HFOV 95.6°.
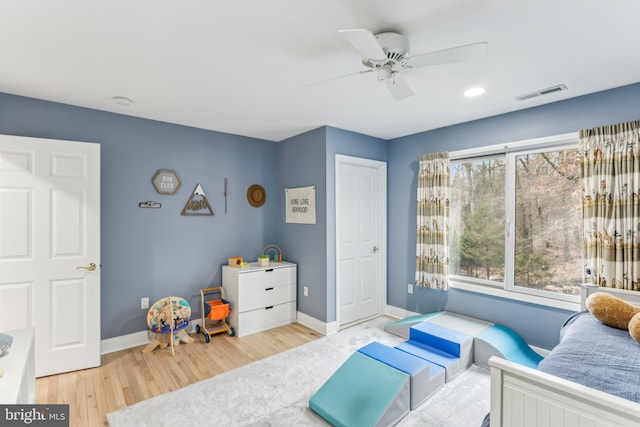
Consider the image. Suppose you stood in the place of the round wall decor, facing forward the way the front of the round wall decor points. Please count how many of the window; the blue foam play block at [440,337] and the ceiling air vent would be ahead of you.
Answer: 3

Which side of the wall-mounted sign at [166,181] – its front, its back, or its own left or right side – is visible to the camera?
front

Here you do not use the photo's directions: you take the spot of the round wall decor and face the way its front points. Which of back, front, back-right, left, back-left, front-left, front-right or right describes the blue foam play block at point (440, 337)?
front

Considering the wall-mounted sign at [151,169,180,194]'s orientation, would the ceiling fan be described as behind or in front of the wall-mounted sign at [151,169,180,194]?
in front

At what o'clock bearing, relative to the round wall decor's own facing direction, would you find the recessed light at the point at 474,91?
The recessed light is roughly at 12 o'clock from the round wall decor.

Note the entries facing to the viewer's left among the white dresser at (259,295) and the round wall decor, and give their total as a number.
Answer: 0

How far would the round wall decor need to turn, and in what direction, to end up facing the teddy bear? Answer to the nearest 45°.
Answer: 0° — it already faces it

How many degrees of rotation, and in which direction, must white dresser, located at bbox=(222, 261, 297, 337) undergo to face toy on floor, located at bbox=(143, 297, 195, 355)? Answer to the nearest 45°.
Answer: approximately 135° to its right

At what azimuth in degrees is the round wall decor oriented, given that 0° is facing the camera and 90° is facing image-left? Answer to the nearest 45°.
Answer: approximately 315°

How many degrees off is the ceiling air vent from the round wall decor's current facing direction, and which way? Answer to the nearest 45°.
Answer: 0° — it already faces it

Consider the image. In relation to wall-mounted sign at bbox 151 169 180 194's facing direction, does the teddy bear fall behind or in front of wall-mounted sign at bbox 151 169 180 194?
in front
